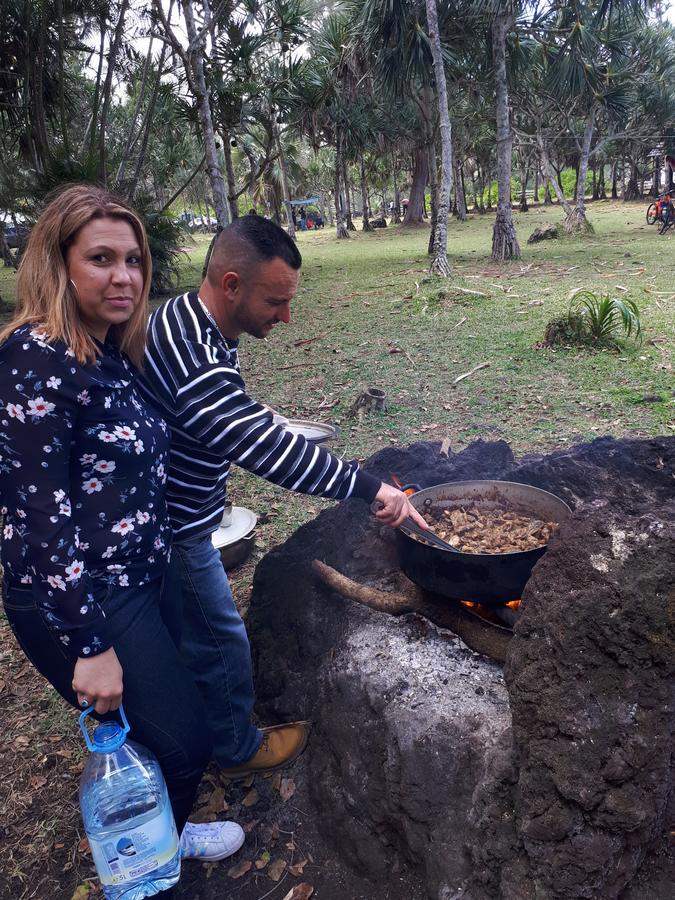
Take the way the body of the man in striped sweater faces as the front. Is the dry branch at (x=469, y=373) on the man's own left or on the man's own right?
on the man's own left

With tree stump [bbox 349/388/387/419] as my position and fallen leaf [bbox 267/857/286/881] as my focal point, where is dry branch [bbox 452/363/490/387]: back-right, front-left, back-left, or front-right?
back-left

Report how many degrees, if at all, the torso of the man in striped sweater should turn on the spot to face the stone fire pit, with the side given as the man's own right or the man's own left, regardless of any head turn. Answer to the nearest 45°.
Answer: approximately 45° to the man's own right

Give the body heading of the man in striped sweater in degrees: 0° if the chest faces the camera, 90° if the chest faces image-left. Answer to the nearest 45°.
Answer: approximately 270°

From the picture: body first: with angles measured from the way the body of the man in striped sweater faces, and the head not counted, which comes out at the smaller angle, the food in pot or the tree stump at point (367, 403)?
the food in pot

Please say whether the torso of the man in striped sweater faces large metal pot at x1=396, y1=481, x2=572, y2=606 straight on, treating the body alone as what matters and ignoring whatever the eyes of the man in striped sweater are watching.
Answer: yes
